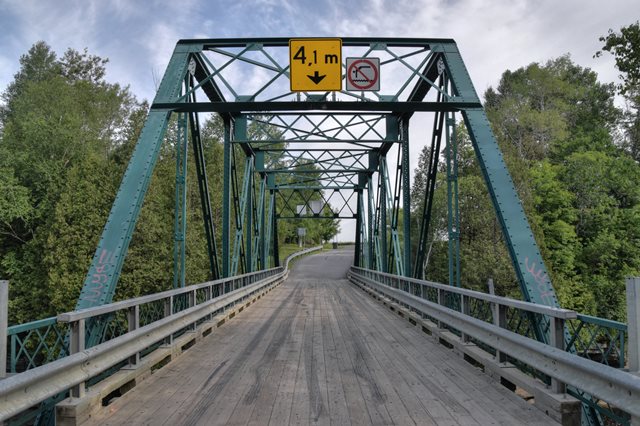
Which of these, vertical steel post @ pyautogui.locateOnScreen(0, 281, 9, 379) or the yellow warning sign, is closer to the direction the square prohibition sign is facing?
the vertical steel post

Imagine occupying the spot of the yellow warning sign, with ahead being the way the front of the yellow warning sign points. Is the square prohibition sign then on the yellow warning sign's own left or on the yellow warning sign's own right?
on the yellow warning sign's own left

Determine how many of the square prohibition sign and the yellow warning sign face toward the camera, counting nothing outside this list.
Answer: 2

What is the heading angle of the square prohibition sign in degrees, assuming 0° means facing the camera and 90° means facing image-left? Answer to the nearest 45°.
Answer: approximately 0°

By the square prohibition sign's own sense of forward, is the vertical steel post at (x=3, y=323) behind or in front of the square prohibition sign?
in front

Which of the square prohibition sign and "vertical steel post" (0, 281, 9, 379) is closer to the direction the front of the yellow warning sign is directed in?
the vertical steel post

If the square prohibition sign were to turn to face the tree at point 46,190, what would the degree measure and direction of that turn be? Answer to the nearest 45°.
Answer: approximately 135° to its right

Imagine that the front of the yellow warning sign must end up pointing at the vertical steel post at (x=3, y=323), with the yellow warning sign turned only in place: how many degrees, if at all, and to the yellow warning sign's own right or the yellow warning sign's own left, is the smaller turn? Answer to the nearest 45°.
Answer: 0° — it already faces it

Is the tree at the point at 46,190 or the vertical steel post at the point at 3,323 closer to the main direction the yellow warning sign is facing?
the vertical steel post
